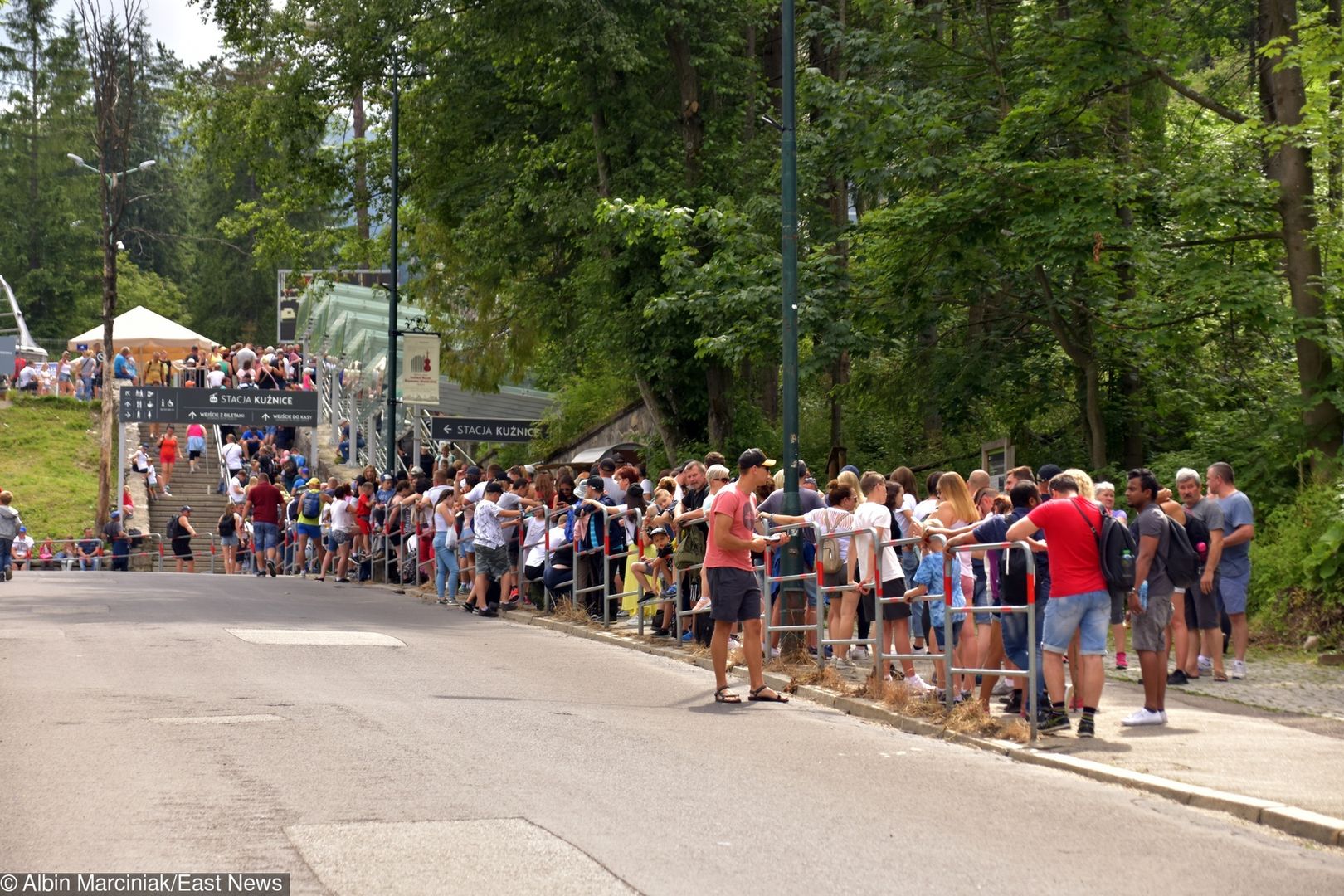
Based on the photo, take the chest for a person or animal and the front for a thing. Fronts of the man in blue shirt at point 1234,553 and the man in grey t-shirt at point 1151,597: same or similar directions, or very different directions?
same or similar directions

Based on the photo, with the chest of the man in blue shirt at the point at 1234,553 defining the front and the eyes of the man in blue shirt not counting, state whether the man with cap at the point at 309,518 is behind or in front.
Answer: in front

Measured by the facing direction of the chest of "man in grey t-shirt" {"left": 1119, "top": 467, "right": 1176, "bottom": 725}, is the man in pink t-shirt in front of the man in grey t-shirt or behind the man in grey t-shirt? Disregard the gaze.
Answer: in front

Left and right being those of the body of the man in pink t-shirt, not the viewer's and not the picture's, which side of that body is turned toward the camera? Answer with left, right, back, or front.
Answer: right

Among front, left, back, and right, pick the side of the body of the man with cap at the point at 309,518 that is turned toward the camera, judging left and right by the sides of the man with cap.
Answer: back

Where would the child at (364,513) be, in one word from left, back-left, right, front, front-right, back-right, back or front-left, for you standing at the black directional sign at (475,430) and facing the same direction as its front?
front-right

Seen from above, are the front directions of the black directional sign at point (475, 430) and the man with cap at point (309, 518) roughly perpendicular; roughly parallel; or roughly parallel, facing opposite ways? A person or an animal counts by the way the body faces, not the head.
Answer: roughly parallel, facing opposite ways

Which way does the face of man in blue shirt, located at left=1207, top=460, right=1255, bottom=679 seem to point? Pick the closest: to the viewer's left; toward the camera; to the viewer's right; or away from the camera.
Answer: to the viewer's left

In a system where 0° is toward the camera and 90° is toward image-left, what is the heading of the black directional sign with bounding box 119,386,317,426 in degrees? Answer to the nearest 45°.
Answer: approximately 0°

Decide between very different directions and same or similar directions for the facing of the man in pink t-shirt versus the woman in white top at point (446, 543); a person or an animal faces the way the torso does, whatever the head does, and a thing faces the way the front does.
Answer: same or similar directions

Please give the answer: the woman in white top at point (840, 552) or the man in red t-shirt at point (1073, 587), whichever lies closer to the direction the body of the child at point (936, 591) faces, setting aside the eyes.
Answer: the woman in white top
